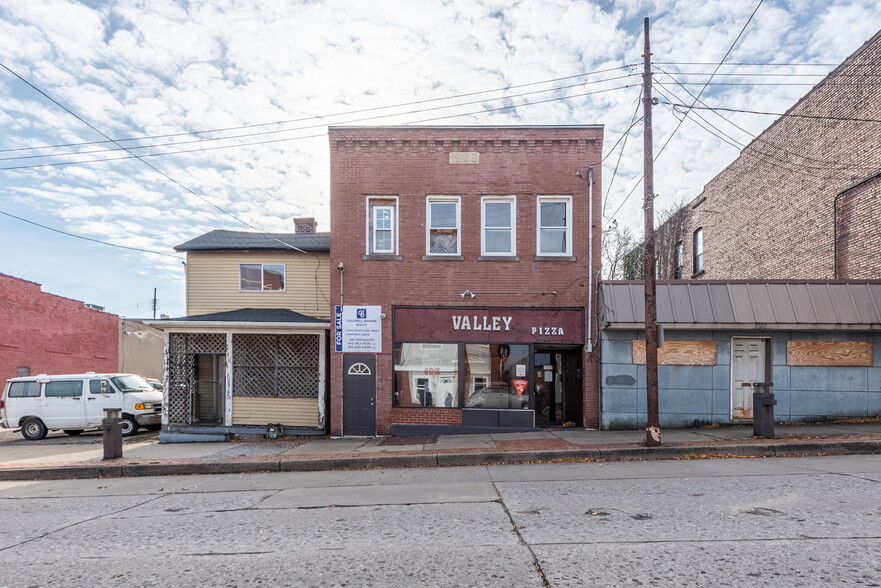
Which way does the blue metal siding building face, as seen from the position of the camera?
facing the viewer

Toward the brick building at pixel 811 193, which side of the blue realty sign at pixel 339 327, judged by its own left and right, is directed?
left

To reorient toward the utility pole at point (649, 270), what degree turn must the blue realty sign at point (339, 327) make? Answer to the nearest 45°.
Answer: approximately 45° to its left

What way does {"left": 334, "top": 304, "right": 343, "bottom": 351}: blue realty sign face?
toward the camera

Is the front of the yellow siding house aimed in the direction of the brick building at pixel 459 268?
no

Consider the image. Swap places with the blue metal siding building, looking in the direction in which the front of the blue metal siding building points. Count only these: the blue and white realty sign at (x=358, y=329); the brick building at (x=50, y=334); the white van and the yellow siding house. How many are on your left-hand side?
0

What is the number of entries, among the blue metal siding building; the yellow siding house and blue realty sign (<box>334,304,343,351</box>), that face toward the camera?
3

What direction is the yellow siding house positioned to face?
toward the camera

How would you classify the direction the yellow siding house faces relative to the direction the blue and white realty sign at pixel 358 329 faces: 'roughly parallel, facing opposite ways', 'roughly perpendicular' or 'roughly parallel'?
roughly parallel

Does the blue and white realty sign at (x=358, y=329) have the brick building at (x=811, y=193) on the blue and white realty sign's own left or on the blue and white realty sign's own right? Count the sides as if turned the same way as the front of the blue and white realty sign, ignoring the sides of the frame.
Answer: on the blue and white realty sign's own left
